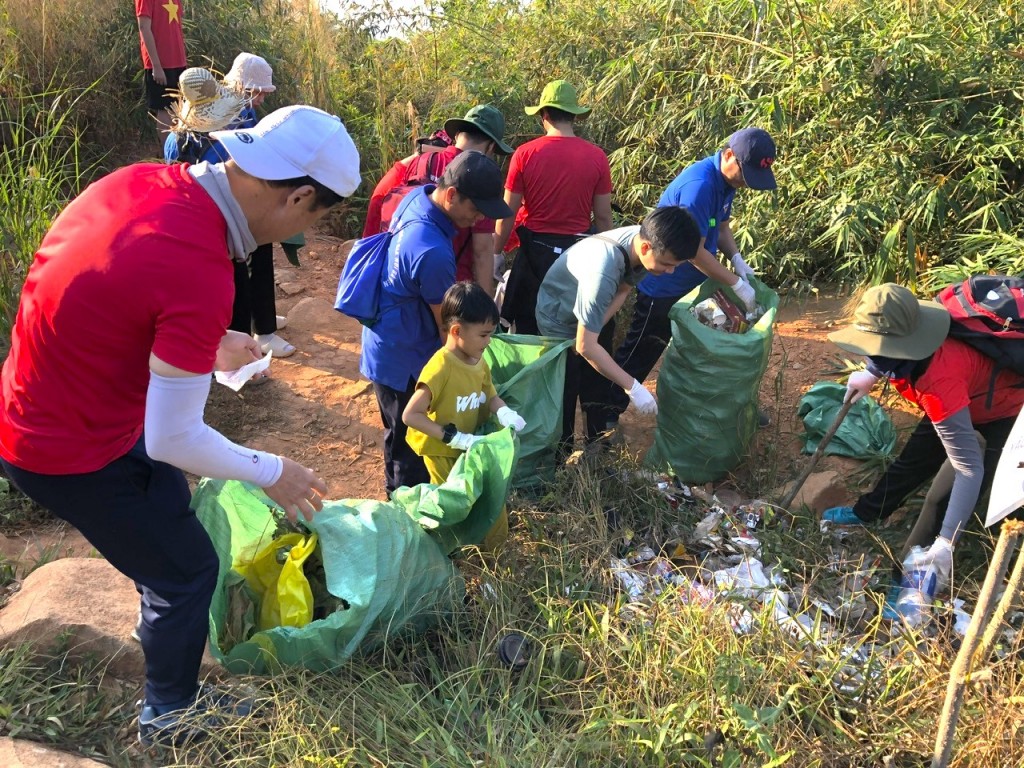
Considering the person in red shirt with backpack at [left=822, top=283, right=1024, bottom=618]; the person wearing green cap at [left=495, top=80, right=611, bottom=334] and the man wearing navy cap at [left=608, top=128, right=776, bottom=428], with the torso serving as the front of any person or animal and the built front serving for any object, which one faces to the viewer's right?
the man wearing navy cap

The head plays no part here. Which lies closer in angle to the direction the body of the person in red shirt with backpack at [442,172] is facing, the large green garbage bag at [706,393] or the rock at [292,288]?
the large green garbage bag

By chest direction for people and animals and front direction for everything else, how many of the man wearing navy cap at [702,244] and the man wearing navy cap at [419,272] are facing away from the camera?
0

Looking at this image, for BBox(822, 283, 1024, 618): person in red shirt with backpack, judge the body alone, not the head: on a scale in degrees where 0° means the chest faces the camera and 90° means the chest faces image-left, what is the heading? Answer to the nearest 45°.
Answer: approximately 45°

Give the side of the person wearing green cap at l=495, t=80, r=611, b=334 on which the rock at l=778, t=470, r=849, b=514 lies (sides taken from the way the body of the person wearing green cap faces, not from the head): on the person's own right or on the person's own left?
on the person's own right

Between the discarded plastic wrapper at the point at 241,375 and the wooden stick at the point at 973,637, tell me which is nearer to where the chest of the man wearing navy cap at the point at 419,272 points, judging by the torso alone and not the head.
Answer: the wooden stick

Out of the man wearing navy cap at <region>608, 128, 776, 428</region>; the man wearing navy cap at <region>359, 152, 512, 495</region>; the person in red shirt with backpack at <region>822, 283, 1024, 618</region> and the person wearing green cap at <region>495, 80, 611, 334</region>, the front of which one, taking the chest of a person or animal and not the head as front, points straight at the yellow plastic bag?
the person in red shirt with backpack

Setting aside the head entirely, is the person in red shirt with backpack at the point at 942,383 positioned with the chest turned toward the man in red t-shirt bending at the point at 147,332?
yes

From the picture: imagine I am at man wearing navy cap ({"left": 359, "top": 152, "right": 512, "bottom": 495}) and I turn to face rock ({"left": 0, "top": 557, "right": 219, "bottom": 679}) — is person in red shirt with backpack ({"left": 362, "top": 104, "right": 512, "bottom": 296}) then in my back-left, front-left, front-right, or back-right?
back-right

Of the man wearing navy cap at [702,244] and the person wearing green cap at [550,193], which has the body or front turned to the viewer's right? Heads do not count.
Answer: the man wearing navy cap

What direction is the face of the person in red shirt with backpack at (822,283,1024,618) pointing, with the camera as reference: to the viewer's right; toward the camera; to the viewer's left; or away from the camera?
to the viewer's left

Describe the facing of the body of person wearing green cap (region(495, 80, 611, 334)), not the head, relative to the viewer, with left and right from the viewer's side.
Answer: facing away from the viewer

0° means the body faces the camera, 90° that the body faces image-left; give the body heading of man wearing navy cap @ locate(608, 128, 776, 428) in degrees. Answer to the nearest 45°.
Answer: approximately 270°
